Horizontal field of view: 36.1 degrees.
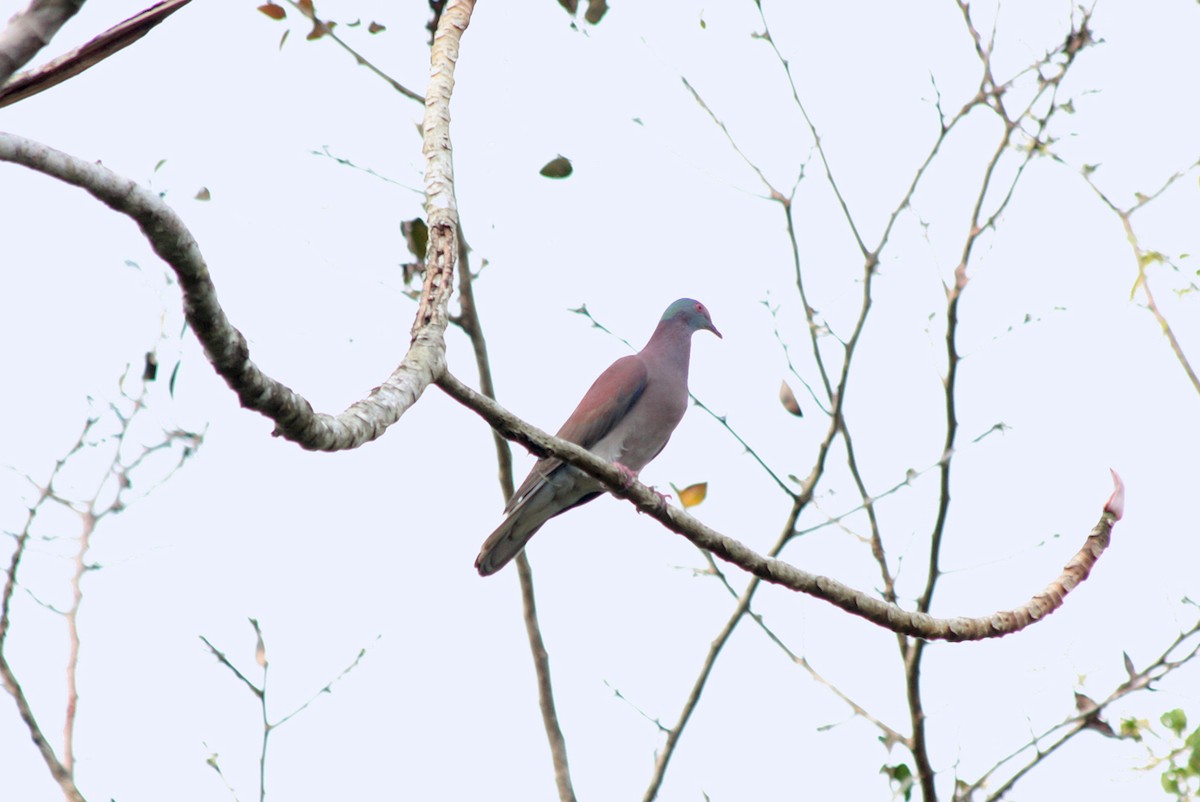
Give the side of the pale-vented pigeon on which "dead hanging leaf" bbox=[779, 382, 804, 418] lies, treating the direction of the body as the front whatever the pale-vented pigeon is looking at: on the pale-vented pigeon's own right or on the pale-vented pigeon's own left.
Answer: on the pale-vented pigeon's own left

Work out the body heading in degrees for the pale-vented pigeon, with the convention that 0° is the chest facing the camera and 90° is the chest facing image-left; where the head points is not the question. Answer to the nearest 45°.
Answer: approximately 270°

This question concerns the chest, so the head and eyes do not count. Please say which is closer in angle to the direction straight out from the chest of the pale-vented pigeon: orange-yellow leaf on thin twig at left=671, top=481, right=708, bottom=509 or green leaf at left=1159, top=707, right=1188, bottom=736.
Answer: the green leaf

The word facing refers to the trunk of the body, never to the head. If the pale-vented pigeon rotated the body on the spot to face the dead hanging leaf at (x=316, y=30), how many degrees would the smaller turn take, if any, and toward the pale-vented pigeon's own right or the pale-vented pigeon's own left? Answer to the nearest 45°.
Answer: approximately 135° to the pale-vented pigeon's own right
